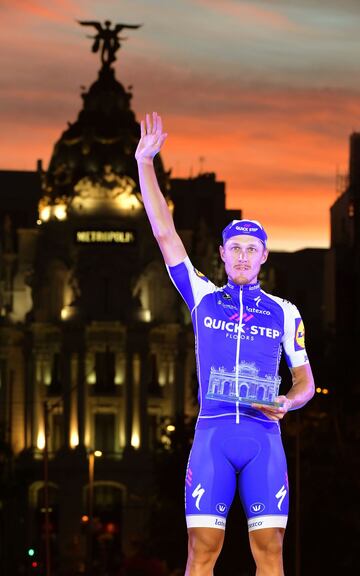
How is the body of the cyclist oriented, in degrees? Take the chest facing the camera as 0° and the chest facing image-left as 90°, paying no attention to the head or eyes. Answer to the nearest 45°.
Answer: approximately 0°
